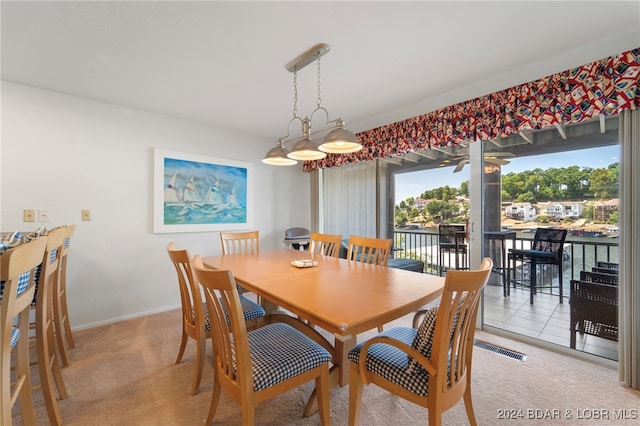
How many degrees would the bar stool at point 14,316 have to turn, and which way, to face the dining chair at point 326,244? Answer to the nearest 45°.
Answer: approximately 135° to its right

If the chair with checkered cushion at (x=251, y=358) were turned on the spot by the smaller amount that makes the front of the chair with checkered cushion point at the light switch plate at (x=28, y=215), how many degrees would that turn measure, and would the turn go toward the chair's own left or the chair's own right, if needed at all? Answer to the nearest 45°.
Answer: approximately 90° to the chair's own left

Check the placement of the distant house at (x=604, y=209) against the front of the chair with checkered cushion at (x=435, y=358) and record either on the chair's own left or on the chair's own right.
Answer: on the chair's own right

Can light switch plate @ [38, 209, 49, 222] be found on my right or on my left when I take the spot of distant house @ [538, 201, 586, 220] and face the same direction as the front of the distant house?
on my right

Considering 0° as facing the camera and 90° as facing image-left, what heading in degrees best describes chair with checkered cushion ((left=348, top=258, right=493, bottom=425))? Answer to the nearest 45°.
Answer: approximately 135°

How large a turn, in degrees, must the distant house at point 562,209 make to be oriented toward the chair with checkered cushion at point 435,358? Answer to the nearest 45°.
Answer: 0° — it already faces it

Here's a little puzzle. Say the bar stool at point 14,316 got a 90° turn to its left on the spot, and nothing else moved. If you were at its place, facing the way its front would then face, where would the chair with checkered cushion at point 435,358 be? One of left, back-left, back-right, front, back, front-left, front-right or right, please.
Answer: left
